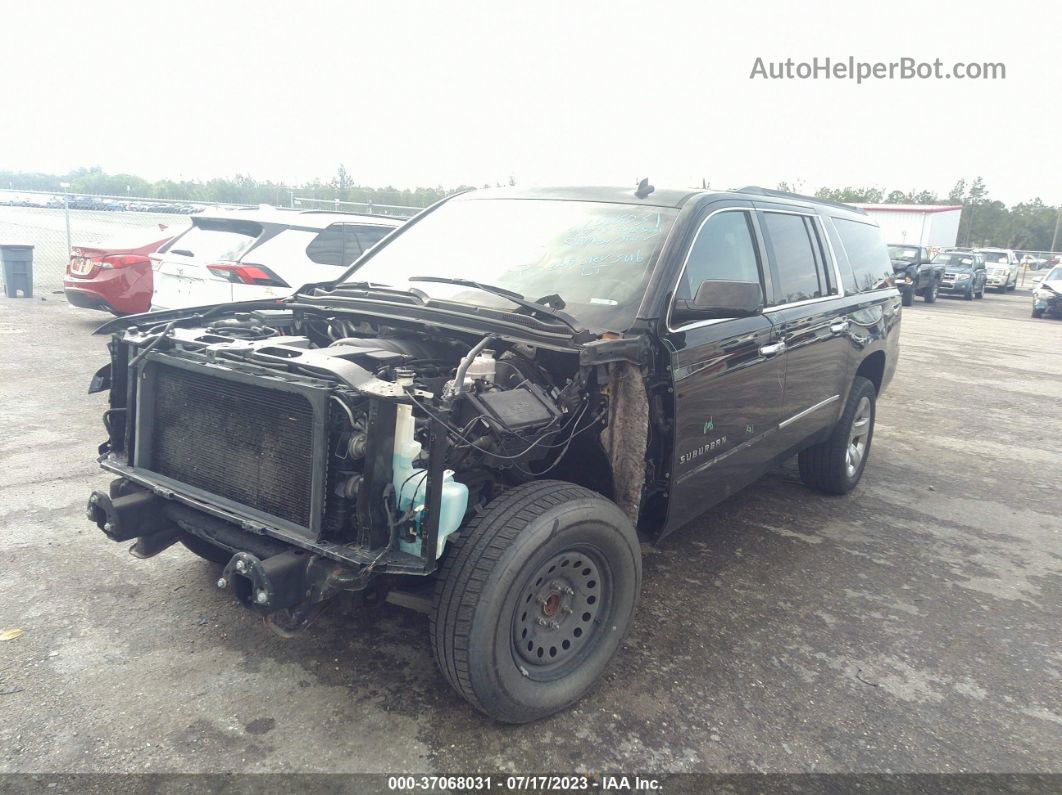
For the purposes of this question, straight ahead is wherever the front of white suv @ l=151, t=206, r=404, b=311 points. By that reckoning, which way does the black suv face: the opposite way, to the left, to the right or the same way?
the opposite way

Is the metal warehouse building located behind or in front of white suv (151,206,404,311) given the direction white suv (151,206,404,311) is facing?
in front

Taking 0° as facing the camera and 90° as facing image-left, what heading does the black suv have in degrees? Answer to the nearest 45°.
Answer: approximately 45°

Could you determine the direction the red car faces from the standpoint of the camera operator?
facing away from the viewer and to the right of the viewer

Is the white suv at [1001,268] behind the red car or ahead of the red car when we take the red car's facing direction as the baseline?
ahead

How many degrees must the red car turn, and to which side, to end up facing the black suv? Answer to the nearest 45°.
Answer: approximately 135° to its right

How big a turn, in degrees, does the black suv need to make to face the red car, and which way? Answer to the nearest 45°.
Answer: approximately 90° to its right

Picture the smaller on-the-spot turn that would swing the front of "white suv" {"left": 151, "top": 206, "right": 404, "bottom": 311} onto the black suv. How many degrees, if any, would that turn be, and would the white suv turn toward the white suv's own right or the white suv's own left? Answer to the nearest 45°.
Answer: approximately 135° to the white suv's own right

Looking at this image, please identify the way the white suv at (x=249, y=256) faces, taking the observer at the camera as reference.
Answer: facing away from the viewer and to the right of the viewer
